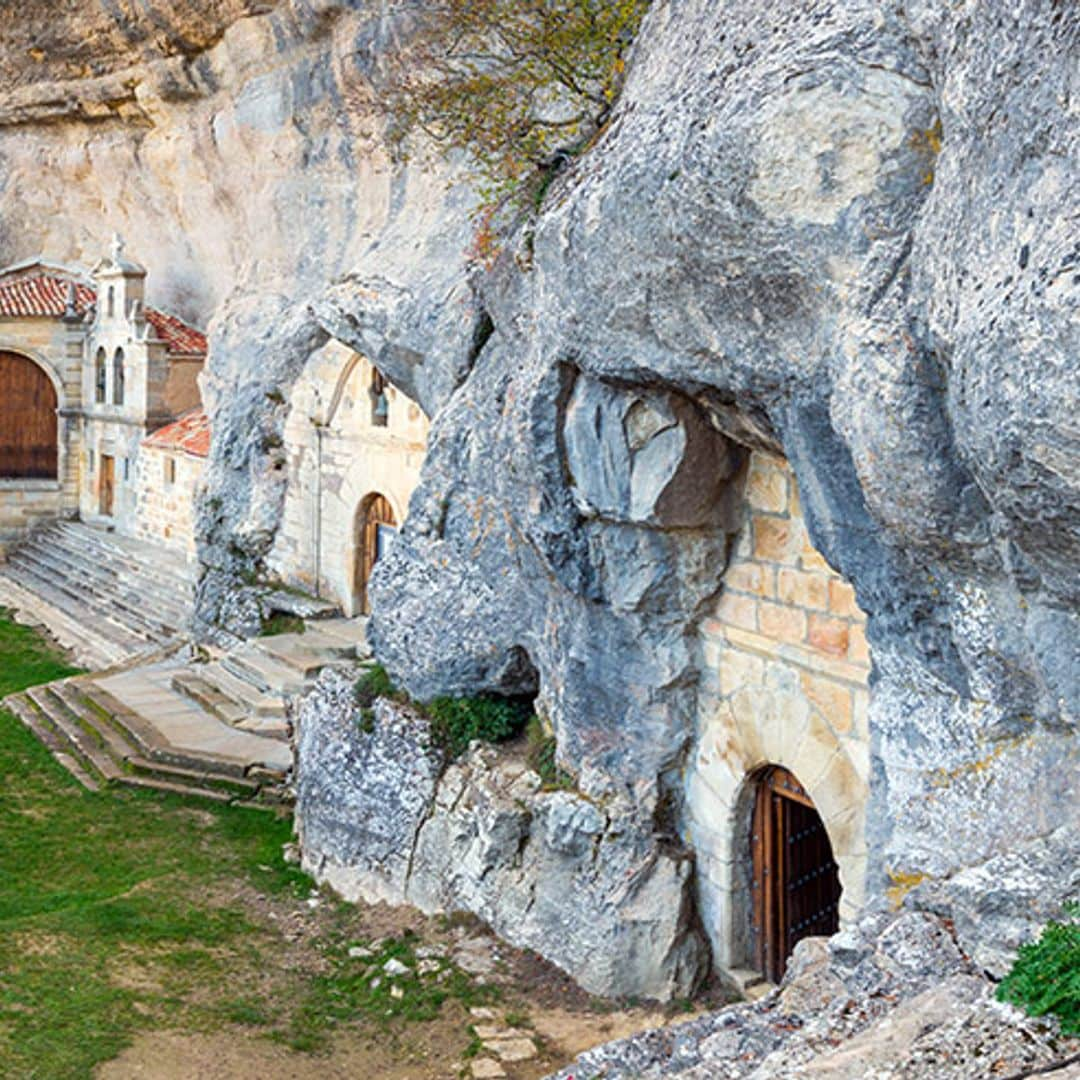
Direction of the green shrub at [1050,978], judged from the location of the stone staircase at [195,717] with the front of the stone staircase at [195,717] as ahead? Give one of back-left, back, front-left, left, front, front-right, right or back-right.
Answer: front-left

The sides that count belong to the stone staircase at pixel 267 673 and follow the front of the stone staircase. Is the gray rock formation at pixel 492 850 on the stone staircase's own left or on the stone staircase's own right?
on the stone staircase's own left

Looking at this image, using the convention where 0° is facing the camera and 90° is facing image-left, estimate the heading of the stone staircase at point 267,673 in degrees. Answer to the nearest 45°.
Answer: approximately 45°

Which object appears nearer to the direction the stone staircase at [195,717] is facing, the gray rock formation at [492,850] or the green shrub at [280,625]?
the gray rock formation

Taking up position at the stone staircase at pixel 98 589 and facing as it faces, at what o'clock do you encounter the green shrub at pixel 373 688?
The green shrub is roughly at 10 o'clock from the stone staircase.

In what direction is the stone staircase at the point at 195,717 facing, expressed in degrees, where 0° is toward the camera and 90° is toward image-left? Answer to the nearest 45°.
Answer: approximately 45°

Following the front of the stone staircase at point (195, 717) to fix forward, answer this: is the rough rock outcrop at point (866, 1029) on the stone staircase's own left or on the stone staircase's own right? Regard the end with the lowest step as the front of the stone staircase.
on the stone staircase's own left

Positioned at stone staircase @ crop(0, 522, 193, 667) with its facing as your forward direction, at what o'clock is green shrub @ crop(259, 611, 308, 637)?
The green shrub is roughly at 10 o'clock from the stone staircase.

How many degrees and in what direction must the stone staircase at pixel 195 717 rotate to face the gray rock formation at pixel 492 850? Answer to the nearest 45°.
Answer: approximately 45° to its left

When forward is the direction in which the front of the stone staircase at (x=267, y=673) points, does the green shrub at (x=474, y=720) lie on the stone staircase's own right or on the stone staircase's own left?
on the stone staircase's own left
